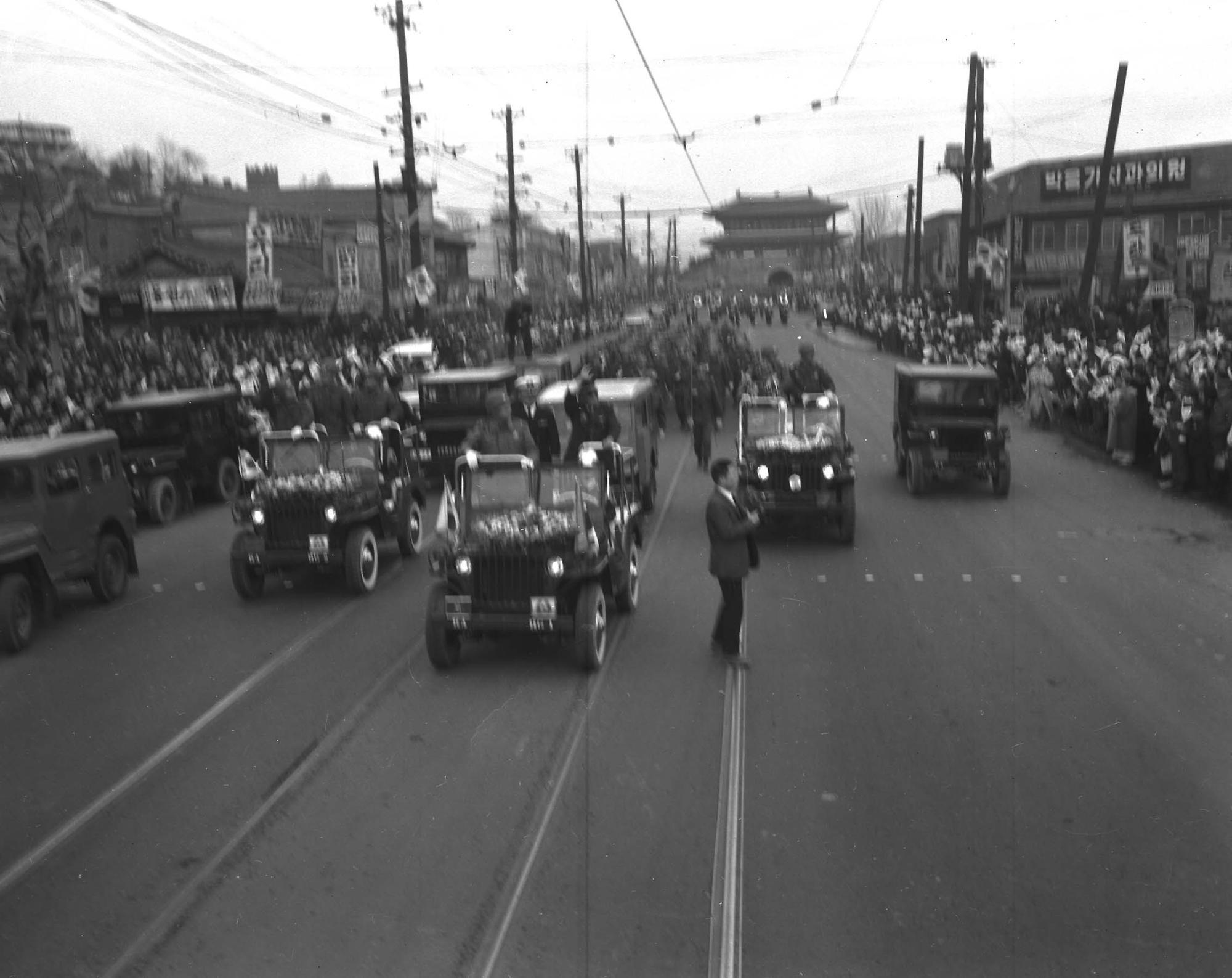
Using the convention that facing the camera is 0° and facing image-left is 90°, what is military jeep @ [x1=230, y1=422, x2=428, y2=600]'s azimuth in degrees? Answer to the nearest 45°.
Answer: approximately 45°

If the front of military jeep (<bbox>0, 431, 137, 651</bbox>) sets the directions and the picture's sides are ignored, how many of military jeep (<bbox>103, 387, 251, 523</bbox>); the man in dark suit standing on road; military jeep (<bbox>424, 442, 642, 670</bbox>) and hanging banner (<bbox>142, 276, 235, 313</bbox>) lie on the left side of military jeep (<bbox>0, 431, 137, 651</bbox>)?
2

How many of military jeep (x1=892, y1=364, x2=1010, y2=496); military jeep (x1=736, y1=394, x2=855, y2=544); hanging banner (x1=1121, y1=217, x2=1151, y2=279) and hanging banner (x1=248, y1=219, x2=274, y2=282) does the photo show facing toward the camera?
4

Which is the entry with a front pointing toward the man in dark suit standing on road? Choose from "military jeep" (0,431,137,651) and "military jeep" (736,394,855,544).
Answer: "military jeep" (736,394,855,544)

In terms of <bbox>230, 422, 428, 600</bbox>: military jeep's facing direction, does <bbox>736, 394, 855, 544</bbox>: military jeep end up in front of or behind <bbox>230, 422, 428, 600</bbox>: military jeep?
behind

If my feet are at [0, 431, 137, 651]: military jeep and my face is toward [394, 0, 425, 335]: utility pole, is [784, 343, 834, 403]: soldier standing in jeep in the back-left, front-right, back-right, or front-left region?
front-right

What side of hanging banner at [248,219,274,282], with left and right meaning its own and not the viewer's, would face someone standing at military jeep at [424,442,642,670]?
front

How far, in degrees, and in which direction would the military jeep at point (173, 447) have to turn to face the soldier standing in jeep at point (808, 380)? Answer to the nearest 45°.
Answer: approximately 135° to its left

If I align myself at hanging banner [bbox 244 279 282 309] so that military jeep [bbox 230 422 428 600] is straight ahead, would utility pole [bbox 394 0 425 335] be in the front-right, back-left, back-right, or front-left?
front-left

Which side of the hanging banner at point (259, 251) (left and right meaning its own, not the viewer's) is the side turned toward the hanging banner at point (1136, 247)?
left

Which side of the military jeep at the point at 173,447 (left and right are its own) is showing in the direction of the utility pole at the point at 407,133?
back

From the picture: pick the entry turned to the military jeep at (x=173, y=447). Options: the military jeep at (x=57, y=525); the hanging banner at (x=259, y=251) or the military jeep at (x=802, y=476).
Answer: the hanging banner

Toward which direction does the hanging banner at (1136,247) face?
toward the camera

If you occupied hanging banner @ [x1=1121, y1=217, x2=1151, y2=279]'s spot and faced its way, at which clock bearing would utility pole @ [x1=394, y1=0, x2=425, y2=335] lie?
The utility pole is roughly at 2 o'clock from the hanging banner.

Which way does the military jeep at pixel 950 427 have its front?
toward the camera

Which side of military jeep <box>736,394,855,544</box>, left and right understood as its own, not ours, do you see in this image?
front
